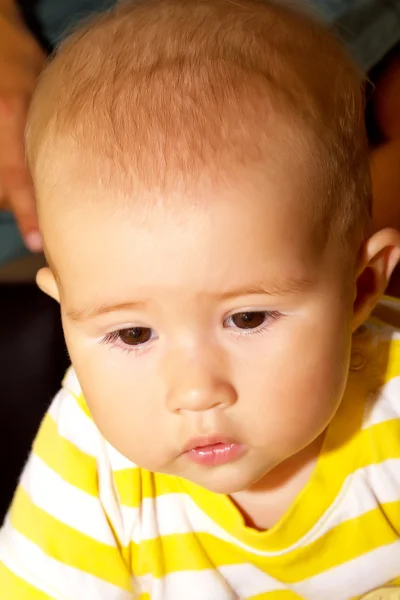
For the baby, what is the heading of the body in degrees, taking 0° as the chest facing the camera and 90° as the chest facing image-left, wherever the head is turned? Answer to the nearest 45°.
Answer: approximately 0°
